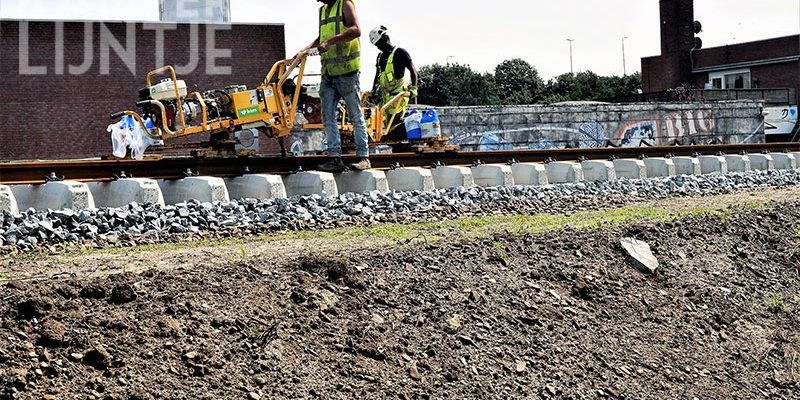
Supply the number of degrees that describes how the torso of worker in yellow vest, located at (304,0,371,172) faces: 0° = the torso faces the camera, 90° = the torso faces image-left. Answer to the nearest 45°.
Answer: approximately 45°

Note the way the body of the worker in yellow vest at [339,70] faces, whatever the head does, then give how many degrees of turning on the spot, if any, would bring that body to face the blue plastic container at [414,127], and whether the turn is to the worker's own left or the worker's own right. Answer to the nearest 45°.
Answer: approximately 135° to the worker's own right
